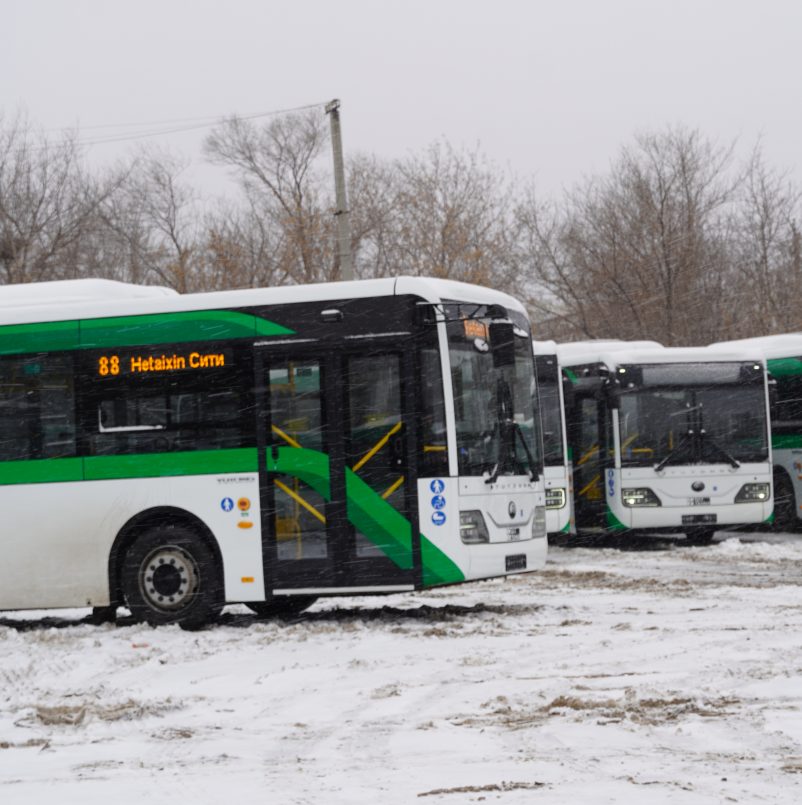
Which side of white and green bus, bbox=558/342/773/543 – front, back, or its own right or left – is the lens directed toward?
front

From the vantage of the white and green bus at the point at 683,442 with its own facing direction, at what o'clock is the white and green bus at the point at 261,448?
the white and green bus at the point at 261,448 is roughly at 1 o'clock from the white and green bus at the point at 683,442.

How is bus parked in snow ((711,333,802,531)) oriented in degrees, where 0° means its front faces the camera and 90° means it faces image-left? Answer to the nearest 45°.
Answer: approximately 315°

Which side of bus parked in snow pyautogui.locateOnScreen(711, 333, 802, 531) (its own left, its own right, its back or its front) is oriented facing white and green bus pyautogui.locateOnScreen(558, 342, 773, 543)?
right

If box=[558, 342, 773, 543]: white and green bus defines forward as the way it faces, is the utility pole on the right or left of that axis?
on its right

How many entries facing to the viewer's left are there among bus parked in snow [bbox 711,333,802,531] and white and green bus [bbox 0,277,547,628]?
0

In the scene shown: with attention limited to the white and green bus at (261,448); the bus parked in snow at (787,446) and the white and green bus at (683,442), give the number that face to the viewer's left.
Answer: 0

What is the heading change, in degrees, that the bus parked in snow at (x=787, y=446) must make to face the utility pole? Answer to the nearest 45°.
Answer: approximately 135° to its right

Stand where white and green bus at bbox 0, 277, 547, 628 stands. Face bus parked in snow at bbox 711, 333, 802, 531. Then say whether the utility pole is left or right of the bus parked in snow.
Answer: left

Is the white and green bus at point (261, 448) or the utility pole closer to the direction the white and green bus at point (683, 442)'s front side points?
the white and green bus

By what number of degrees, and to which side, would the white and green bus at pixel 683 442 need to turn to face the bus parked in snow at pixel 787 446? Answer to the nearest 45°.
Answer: approximately 135° to its left

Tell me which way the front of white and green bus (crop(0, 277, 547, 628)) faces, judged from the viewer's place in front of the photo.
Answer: facing the viewer and to the right of the viewer

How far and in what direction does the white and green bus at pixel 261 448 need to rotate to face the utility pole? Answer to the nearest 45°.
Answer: approximately 135° to its left

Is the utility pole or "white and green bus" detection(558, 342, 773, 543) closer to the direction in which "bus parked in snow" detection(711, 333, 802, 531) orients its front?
the white and green bus
